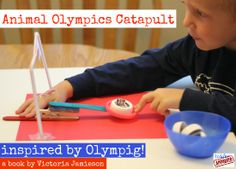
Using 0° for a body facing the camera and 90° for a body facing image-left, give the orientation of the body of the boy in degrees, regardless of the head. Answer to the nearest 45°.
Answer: approximately 45°
